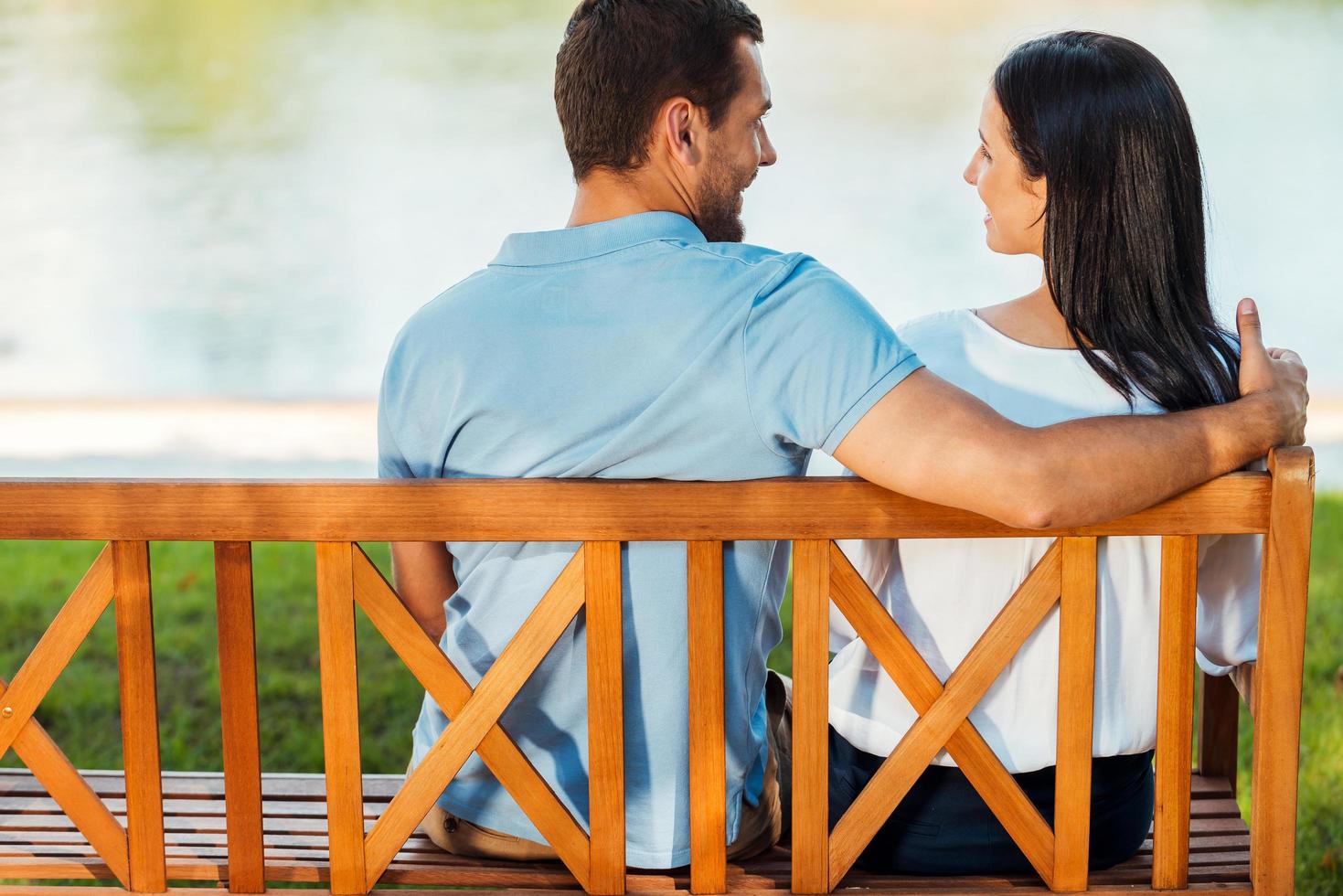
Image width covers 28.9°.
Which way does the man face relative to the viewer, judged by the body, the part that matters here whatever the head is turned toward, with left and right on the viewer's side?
facing away from the viewer

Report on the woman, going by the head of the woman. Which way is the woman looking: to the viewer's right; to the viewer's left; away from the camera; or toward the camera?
to the viewer's left

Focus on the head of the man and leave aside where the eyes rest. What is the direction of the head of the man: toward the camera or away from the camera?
away from the camera

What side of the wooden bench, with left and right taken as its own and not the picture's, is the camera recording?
back
